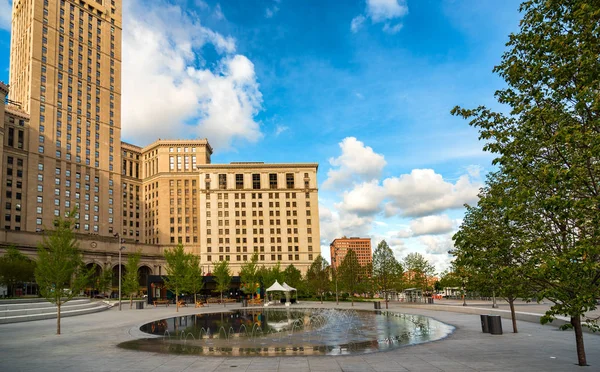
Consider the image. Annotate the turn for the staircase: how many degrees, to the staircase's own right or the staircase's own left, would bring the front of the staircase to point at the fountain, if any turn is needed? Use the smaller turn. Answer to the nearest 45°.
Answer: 0° — it already faces it

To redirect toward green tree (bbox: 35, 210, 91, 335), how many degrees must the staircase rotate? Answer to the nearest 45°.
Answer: approximately 45° to its right

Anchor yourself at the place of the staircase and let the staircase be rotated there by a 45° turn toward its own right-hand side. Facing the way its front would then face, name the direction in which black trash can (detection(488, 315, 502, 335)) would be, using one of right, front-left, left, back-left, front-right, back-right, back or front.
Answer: front-left

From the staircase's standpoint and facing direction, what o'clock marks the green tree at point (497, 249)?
The green tree is roughly at 1 o'clock from the staircase.

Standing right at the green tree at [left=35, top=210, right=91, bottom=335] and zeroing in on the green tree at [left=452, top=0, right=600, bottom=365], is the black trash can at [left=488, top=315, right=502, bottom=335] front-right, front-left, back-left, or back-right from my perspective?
front-left

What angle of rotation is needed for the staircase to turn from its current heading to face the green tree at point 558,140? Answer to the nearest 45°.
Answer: approximately 45° to its right

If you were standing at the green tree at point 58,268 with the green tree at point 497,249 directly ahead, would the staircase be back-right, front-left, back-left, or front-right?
back-left

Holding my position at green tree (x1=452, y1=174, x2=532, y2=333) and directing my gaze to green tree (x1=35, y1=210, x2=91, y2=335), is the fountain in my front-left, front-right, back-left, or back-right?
front-right

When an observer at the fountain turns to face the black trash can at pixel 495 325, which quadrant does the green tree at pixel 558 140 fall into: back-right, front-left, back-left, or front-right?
front-right
